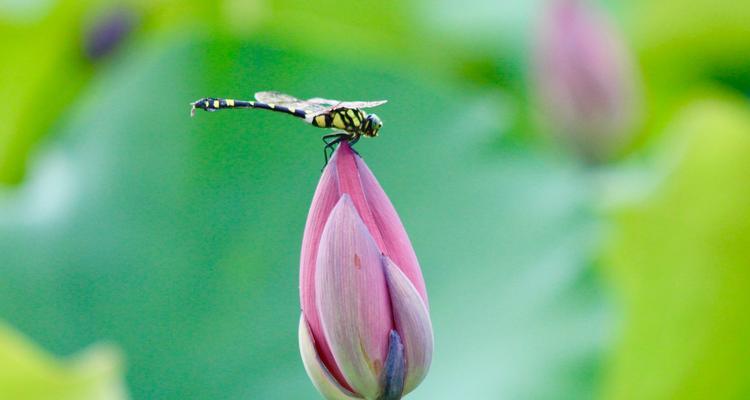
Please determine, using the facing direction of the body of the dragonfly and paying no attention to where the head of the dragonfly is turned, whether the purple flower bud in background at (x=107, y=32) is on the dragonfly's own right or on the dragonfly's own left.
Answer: on the dragonfly's own left

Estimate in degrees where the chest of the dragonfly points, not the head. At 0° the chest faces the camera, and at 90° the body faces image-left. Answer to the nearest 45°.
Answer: approximately 270°
